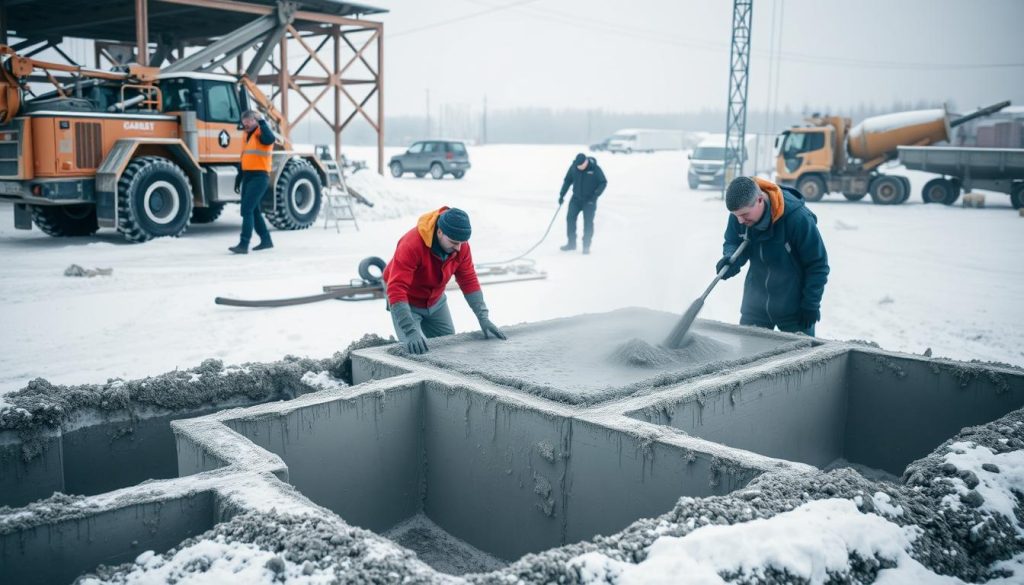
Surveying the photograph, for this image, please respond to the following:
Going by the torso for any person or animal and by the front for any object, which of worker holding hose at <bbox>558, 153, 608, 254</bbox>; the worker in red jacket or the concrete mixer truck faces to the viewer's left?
the concrete mixer truck

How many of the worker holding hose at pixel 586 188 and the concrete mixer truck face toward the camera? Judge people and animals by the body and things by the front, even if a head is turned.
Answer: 1

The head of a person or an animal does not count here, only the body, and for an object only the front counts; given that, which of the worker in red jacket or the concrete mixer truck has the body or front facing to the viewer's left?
the concrete mixer truck

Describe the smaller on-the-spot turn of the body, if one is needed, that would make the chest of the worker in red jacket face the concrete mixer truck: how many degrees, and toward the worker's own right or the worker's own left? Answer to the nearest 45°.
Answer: approximately 90° to the worker's own left

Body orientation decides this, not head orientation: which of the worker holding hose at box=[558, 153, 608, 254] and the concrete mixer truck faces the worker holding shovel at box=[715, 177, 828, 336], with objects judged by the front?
the worker holding hose at box=[558, 153, 608, 254]

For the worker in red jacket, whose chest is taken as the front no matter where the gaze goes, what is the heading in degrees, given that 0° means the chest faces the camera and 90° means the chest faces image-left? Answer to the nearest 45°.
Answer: approximately 315°

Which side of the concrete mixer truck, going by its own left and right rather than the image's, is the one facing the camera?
left

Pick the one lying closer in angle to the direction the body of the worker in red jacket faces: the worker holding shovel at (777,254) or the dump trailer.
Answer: the worker holding shovel

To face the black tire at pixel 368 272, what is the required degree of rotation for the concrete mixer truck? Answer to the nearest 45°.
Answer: approximately 90° to its left
